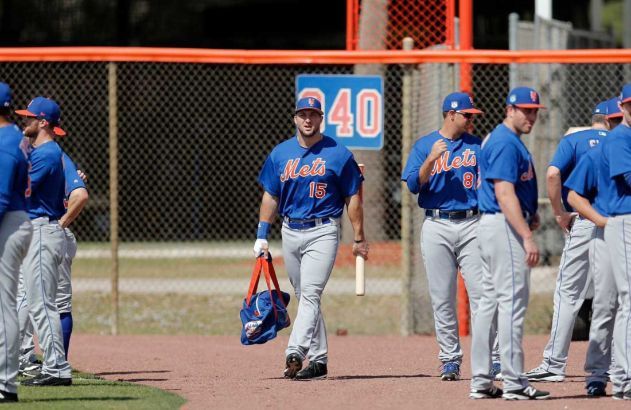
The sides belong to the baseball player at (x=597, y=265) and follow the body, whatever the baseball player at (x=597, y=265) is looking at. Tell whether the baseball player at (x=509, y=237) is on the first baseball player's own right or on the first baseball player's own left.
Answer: on the first baseball player's own right

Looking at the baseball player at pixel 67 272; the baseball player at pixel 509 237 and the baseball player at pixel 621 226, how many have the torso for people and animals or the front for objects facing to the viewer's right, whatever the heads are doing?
2

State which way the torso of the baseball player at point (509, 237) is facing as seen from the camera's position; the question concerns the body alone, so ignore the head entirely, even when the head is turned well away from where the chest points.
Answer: to the viewer's right

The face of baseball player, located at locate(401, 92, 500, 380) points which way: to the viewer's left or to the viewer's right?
to the viewer's right

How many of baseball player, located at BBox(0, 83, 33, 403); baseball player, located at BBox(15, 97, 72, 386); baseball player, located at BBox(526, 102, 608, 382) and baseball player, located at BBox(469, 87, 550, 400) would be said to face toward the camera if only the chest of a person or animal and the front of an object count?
0

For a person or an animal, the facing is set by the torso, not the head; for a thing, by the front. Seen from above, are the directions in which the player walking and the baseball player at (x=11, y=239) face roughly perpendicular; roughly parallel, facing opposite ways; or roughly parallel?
roughly perpendicular

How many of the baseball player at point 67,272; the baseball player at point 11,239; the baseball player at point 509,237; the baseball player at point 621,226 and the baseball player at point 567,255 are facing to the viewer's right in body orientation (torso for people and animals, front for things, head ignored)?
2

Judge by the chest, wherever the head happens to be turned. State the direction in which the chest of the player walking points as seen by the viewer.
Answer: toward the camera

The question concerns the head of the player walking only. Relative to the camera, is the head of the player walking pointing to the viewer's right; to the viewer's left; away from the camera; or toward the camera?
toward the camera
